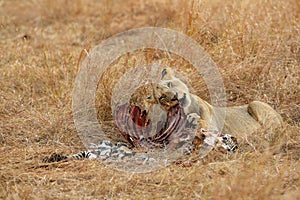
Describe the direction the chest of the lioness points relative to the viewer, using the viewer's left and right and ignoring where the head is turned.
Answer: facing to the left of the viewer
